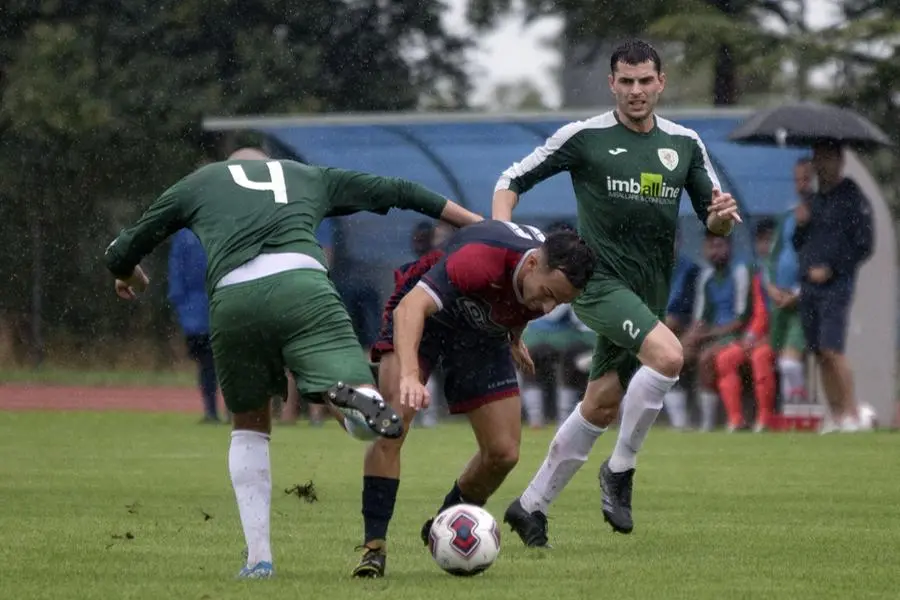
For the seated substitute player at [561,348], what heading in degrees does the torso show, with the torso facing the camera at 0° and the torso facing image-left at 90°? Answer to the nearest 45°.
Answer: approximately 0°

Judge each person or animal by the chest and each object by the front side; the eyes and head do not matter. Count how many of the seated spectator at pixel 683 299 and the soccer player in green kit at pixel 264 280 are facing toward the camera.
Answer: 1

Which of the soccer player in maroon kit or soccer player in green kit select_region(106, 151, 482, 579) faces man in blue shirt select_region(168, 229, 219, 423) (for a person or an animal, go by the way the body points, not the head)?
the soccer player in green kit

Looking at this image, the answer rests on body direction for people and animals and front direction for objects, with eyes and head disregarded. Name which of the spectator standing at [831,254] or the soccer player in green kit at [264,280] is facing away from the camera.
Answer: the soccer player in green kit

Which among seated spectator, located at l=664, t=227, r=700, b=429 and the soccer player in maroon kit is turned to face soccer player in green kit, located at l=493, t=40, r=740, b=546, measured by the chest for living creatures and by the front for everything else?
the seated spectator

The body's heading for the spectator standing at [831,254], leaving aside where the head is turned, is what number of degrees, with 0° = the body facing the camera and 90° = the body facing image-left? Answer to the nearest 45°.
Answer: approximately 45°

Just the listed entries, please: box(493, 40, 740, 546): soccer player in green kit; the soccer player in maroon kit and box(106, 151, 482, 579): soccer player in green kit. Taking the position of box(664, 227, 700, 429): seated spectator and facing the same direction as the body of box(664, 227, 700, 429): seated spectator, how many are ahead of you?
3

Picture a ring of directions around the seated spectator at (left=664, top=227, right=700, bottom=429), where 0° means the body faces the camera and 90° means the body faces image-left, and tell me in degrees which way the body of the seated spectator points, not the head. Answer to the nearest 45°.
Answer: approximately 0°

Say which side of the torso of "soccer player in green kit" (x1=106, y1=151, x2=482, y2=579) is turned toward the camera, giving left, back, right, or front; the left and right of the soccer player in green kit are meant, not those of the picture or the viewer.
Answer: back
